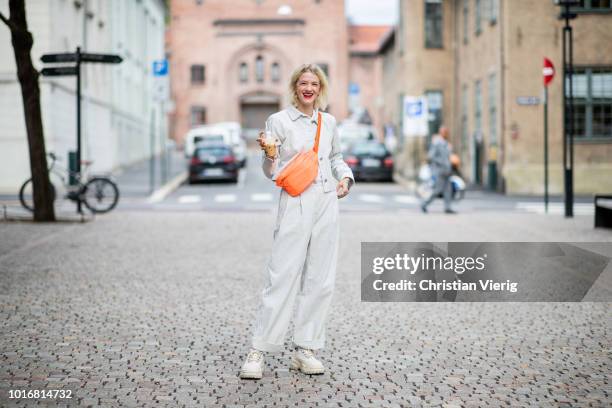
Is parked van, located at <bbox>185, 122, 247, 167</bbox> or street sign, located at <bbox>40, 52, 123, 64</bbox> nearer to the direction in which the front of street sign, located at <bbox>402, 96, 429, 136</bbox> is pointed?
the street sign

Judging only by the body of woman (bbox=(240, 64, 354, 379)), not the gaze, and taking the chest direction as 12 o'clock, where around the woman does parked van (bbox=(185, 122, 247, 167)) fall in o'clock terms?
The parked van is roughly at 6 o'clock from the woman.

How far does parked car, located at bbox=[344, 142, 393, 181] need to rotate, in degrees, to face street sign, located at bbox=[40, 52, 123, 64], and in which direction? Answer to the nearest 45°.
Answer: approximately 180°

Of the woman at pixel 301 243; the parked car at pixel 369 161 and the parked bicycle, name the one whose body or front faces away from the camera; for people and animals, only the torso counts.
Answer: the parked car

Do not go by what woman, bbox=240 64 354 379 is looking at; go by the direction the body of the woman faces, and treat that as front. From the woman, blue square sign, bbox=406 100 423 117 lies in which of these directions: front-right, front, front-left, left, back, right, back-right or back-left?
back

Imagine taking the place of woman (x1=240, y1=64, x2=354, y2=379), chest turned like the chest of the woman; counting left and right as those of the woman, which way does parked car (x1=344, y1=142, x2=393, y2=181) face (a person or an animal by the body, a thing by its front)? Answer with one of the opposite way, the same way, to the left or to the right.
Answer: the opposite way

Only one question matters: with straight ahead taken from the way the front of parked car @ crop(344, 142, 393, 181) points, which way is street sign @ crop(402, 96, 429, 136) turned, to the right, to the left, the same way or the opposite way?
the opposite way

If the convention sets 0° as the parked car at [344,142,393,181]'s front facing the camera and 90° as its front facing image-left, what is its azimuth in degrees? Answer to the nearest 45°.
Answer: approximately 180°
